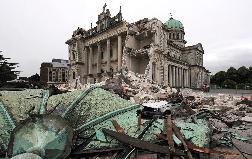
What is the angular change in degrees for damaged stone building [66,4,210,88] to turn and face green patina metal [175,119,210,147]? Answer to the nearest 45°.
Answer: approximately 45° to its left

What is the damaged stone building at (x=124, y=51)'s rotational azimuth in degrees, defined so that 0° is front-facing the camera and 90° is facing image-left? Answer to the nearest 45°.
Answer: approximately 45°

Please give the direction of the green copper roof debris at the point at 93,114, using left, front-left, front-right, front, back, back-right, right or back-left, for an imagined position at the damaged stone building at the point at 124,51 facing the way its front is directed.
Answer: front-left

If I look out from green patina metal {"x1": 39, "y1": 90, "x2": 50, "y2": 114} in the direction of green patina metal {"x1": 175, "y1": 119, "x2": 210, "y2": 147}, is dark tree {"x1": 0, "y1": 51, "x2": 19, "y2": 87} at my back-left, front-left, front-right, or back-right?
back-left

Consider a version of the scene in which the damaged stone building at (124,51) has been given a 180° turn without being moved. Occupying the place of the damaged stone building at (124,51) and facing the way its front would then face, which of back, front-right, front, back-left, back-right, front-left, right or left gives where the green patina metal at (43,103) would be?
back-right

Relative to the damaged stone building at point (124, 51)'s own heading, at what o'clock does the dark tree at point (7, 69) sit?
The dark tree is roughly at 1 o'clock from the damaged stone building.

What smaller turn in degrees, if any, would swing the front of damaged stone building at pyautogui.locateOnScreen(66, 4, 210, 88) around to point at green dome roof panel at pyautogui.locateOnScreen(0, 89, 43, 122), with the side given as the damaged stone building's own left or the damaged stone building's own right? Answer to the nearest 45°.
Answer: approximately 45° to the damaged stone building's own left
